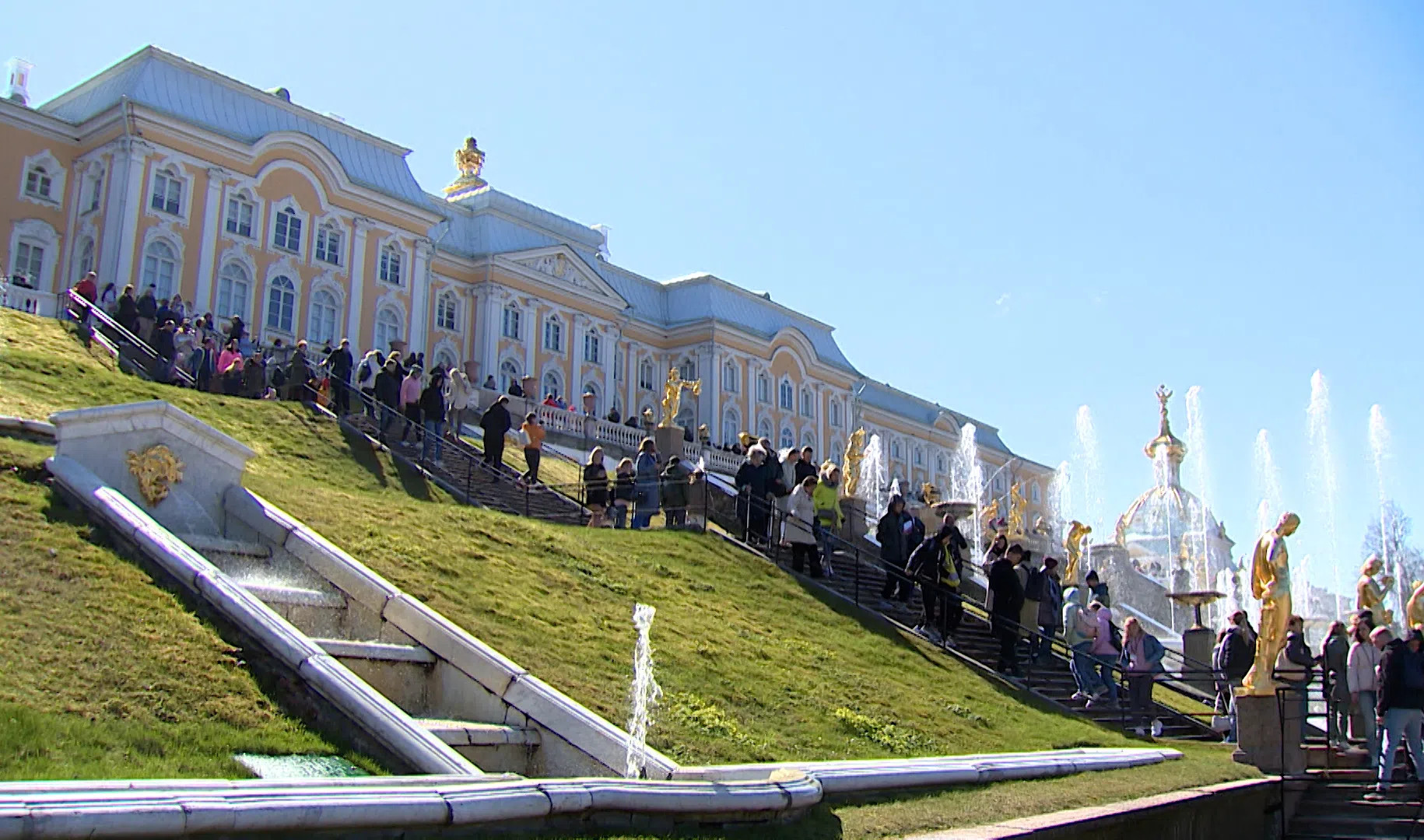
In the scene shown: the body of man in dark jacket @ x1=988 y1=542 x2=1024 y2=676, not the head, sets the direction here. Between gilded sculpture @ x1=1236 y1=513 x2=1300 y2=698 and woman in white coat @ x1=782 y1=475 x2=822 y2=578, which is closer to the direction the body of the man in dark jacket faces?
the gilded sculpture

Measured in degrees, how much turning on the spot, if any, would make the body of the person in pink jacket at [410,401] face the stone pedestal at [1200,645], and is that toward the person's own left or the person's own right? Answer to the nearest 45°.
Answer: approximately 45° to the person's own left

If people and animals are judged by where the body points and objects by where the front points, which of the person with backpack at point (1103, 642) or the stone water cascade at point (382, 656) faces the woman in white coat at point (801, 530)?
the person with backpack

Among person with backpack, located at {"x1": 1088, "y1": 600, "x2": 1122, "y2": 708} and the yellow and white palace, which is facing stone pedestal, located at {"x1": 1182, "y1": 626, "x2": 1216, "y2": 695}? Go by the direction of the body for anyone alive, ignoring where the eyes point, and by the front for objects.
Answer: the yellow and white palace

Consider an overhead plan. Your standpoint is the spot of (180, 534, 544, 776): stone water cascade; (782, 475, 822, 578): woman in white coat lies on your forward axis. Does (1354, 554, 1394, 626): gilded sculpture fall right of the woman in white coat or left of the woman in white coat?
right

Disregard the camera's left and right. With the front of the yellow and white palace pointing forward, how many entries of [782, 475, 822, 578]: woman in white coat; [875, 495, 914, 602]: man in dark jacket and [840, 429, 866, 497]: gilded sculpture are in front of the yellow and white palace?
3

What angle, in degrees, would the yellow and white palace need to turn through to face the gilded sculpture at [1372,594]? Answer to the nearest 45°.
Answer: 0° — it already faces it
